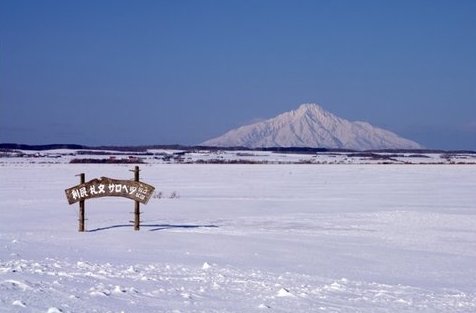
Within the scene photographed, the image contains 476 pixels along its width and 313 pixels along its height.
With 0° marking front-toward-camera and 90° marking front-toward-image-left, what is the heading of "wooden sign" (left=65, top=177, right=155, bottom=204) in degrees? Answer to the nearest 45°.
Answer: approximately 0°
